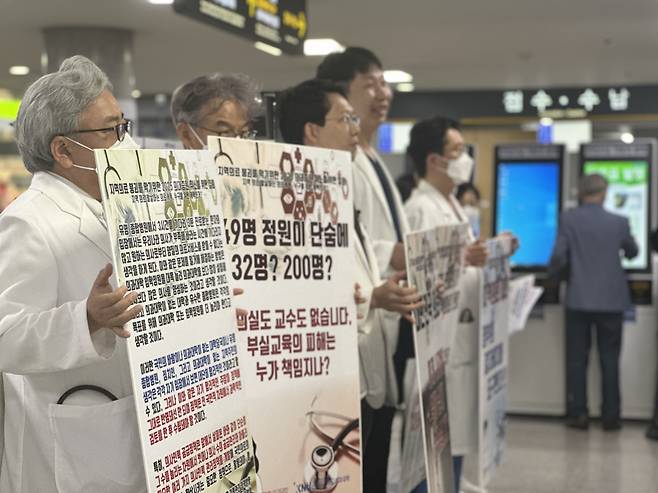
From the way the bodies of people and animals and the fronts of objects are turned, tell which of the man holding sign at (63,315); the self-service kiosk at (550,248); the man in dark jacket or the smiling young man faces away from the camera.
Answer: the man in dark jacket

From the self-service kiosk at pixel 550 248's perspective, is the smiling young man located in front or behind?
in front

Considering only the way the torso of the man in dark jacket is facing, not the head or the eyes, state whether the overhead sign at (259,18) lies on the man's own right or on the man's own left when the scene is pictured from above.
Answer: on the man's own left

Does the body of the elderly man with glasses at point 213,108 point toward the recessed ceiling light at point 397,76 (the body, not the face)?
no

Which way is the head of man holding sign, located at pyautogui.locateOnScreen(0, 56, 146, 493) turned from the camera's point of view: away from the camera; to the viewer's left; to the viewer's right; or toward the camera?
to the viewer's right

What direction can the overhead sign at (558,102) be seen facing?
toward the camera

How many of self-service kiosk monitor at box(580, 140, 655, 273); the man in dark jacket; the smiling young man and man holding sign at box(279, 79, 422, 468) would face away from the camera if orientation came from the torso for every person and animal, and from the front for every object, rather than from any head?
1

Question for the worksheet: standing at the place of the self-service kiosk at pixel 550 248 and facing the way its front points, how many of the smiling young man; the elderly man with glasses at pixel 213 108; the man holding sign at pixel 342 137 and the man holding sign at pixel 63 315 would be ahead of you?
4

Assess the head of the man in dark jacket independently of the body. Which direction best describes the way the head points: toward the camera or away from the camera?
away from the camera

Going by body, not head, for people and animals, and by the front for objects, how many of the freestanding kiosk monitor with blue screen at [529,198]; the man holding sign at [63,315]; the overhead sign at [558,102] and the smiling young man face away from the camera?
0

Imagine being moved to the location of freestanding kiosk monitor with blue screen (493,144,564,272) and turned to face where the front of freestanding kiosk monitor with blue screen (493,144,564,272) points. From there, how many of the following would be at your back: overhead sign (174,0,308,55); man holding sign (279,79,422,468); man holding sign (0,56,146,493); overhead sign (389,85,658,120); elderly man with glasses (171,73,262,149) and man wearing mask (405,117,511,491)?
1

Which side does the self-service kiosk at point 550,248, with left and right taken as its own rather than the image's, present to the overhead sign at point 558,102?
back

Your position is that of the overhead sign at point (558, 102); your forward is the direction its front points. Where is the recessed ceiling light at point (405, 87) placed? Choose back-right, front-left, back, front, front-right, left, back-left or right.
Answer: right

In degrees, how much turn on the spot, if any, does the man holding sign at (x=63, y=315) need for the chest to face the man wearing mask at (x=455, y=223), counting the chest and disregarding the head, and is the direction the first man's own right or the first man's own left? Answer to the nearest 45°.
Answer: approximately 45° to the first man's own left
